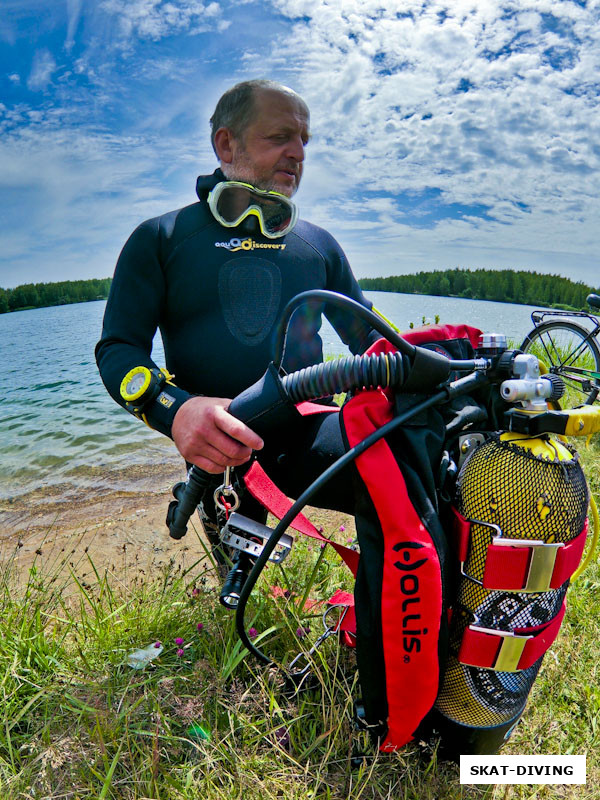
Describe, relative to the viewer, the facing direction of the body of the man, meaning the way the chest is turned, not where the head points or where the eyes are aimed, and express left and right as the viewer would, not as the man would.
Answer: facing the viewer and to the right of the viewer

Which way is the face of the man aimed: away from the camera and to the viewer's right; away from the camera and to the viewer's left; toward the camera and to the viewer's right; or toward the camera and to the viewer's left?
toward the camera and to the viewer's right

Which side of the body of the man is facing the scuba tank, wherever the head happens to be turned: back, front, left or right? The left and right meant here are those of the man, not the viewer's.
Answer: front

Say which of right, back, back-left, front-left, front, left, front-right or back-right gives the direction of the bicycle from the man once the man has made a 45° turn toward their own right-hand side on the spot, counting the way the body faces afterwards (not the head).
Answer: back-left
